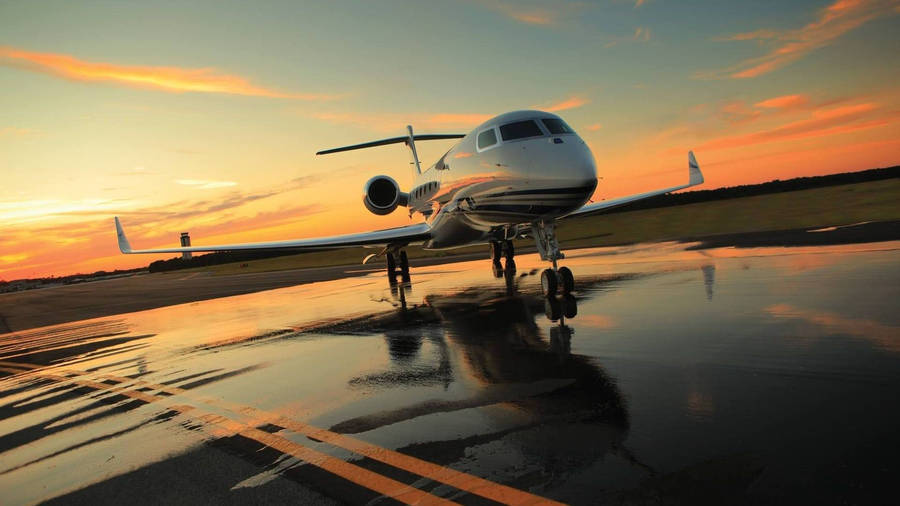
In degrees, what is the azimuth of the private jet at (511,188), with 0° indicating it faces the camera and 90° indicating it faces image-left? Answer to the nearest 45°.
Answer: approximately 315°
